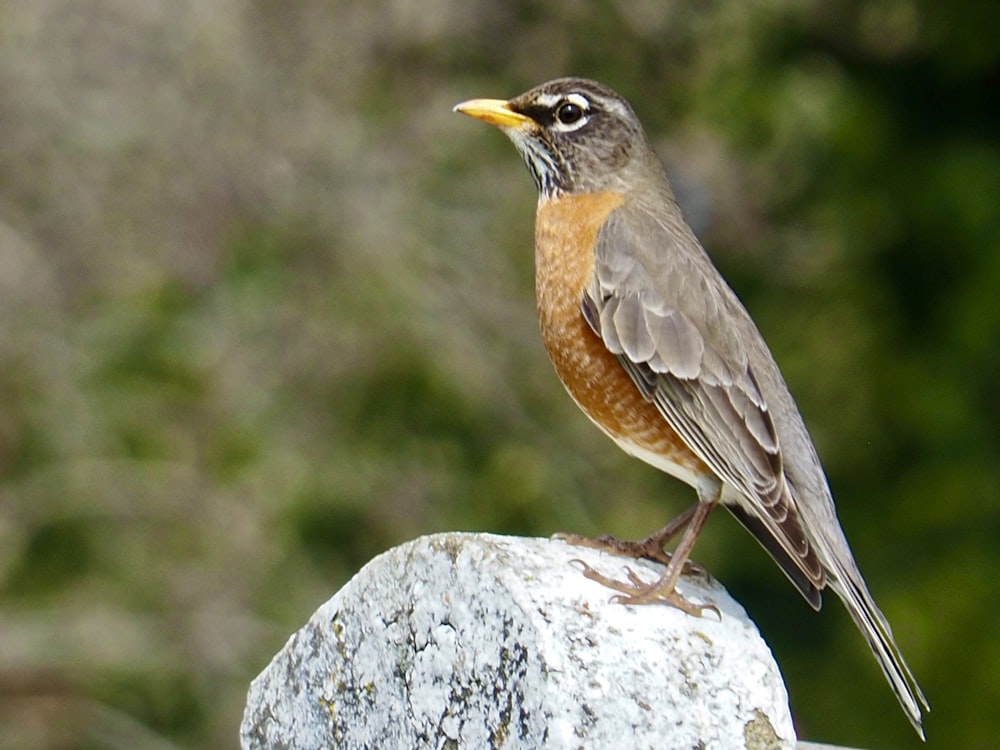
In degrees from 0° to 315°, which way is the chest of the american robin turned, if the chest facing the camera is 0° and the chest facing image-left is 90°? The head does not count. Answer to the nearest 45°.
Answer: approximately 90°
